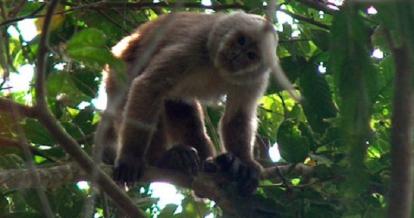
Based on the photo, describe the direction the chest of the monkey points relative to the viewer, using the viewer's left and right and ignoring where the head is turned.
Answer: facing the viewer and to the right of the viewer

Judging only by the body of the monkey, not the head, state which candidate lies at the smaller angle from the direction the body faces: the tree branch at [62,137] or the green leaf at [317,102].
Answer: the green leaf

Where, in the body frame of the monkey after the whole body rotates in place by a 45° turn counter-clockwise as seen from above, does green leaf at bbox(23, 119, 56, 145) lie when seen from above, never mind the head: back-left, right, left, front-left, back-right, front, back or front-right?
back-right

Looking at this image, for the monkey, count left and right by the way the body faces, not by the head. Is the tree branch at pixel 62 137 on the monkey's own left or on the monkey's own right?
on the monkey's own right
